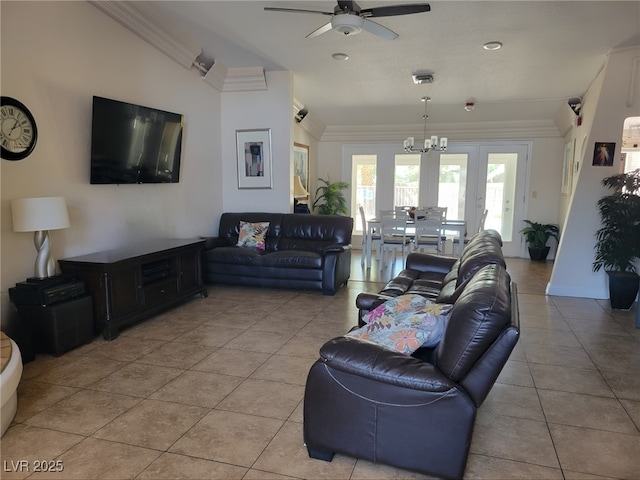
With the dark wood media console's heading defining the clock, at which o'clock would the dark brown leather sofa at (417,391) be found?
The dark brown leather sofa is roughly at 1 o'clock from the dark wood media console.

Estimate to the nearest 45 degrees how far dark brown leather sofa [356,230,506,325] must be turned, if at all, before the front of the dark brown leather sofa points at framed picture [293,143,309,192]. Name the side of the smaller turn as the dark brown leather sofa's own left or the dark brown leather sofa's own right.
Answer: approximately 45° to the dark brown leather sofa's own right

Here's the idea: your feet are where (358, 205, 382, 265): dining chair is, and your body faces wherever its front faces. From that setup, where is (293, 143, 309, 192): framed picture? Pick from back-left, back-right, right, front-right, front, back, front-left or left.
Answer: back-left

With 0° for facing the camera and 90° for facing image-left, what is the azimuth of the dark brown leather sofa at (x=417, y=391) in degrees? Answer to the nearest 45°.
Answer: approximately 90°

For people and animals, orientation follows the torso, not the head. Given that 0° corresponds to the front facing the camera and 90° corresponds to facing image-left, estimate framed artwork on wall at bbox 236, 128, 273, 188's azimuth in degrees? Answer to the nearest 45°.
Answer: approximately 0°

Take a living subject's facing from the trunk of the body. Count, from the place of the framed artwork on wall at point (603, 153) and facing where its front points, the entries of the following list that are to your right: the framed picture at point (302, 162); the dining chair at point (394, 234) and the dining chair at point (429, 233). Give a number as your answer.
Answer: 3

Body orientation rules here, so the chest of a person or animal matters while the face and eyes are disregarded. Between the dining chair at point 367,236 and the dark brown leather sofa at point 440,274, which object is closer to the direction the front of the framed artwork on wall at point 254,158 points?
the dark brown leather sofa

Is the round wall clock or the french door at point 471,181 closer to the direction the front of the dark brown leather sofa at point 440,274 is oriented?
the round wall clock

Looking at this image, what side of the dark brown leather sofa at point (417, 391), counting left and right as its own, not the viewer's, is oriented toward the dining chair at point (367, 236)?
right

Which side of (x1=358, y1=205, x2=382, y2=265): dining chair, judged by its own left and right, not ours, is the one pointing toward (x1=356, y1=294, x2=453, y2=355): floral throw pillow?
right

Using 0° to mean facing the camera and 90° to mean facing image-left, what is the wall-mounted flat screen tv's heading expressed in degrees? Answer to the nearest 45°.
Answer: approximately 315°

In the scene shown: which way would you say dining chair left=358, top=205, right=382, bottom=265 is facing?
to the viewer's right
